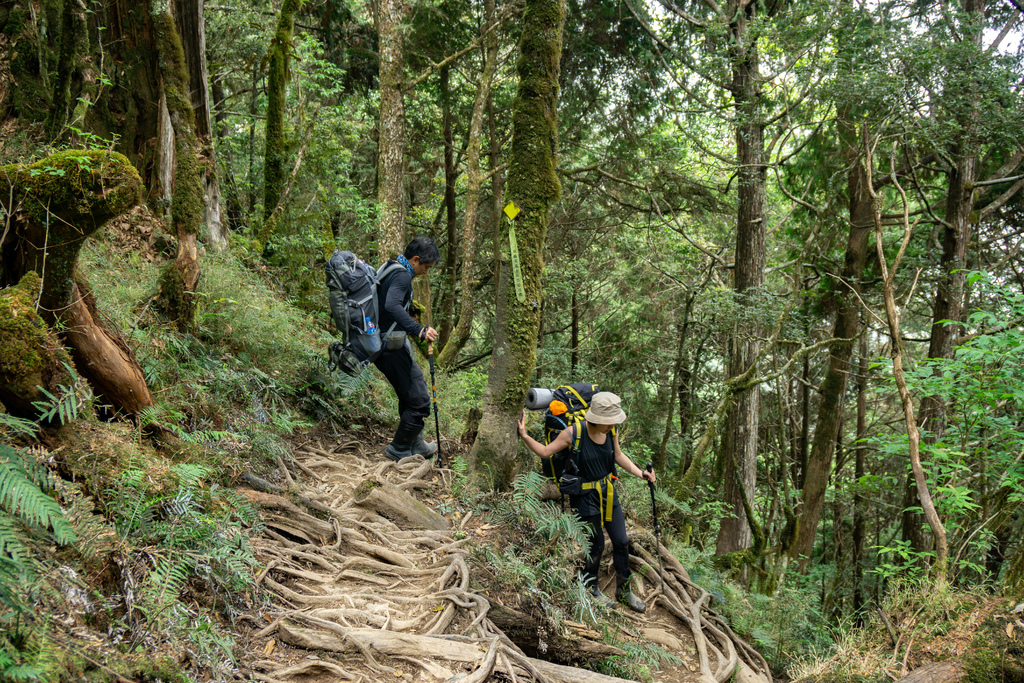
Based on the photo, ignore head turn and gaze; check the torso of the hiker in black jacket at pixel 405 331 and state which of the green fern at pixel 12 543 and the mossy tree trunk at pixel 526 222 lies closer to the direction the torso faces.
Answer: the mossy tree trunk

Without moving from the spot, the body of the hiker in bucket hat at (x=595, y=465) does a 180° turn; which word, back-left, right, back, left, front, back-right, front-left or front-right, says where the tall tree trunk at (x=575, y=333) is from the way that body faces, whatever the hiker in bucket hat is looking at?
front-right

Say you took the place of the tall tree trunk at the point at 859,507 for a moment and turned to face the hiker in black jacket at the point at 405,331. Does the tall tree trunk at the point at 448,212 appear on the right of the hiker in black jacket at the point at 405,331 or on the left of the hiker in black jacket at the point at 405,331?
right

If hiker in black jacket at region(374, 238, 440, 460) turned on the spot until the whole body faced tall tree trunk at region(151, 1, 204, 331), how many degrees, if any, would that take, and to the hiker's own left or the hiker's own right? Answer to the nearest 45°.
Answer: approximately 135° to the hiker's own left

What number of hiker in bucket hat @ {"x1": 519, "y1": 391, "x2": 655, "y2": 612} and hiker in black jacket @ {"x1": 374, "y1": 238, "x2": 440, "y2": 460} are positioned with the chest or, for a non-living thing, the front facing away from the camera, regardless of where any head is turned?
0

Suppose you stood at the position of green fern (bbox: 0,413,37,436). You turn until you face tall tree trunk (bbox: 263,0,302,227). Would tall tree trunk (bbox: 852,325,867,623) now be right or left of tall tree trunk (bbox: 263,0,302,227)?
right

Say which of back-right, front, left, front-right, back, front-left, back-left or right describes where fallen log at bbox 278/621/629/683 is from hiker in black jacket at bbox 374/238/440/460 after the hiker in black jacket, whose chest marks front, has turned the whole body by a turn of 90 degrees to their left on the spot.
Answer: back

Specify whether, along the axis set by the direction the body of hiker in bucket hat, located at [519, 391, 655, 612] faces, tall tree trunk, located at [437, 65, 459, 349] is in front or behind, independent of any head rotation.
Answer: behind

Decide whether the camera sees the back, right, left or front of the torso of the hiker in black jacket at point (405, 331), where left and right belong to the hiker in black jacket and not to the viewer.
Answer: right

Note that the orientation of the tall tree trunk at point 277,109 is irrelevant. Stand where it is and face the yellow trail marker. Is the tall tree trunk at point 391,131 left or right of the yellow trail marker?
left

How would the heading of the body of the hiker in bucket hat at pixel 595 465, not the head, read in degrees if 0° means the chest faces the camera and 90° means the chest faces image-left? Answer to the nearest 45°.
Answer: approximately 315°
